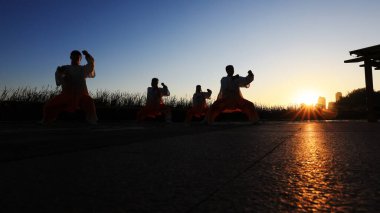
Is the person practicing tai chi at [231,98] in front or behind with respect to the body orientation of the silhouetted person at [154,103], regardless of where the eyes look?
in front

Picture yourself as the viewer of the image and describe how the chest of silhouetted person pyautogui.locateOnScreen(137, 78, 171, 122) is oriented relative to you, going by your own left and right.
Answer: facing the viewer and to the right of the viewer

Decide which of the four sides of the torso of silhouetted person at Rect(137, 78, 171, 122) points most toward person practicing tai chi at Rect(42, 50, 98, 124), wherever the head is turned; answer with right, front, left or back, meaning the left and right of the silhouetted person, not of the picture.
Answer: right

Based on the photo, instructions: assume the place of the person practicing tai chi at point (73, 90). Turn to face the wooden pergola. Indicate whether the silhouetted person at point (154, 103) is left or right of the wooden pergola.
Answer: left

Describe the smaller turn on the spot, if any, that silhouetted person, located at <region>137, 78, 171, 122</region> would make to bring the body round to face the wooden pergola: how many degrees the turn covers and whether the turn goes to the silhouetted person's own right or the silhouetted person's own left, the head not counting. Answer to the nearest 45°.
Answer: approximately 45° to the silhouetted person's own left
